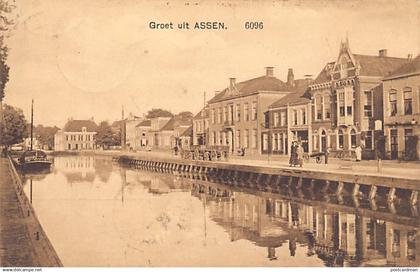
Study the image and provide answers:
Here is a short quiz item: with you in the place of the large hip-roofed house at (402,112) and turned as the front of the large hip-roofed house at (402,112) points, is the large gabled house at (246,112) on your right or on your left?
on your right

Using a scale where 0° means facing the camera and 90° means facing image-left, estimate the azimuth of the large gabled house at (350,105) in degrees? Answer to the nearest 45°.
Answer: approximately 45°

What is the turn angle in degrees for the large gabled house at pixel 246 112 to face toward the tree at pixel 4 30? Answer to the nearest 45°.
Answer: approximately 45° to its left

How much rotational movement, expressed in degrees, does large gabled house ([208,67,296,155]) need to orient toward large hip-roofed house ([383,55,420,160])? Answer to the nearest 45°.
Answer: approximately 90° to its left

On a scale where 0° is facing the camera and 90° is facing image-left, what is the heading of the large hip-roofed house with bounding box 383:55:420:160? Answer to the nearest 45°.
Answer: approximately 45°

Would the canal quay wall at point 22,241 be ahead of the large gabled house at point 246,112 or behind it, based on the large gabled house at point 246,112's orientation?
ahead

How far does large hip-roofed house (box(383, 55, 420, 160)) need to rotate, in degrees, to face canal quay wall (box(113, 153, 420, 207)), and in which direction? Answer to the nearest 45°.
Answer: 0° — it already faces it
